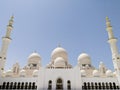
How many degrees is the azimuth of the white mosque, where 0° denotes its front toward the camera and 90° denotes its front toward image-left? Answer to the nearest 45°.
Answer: approximately 0°
